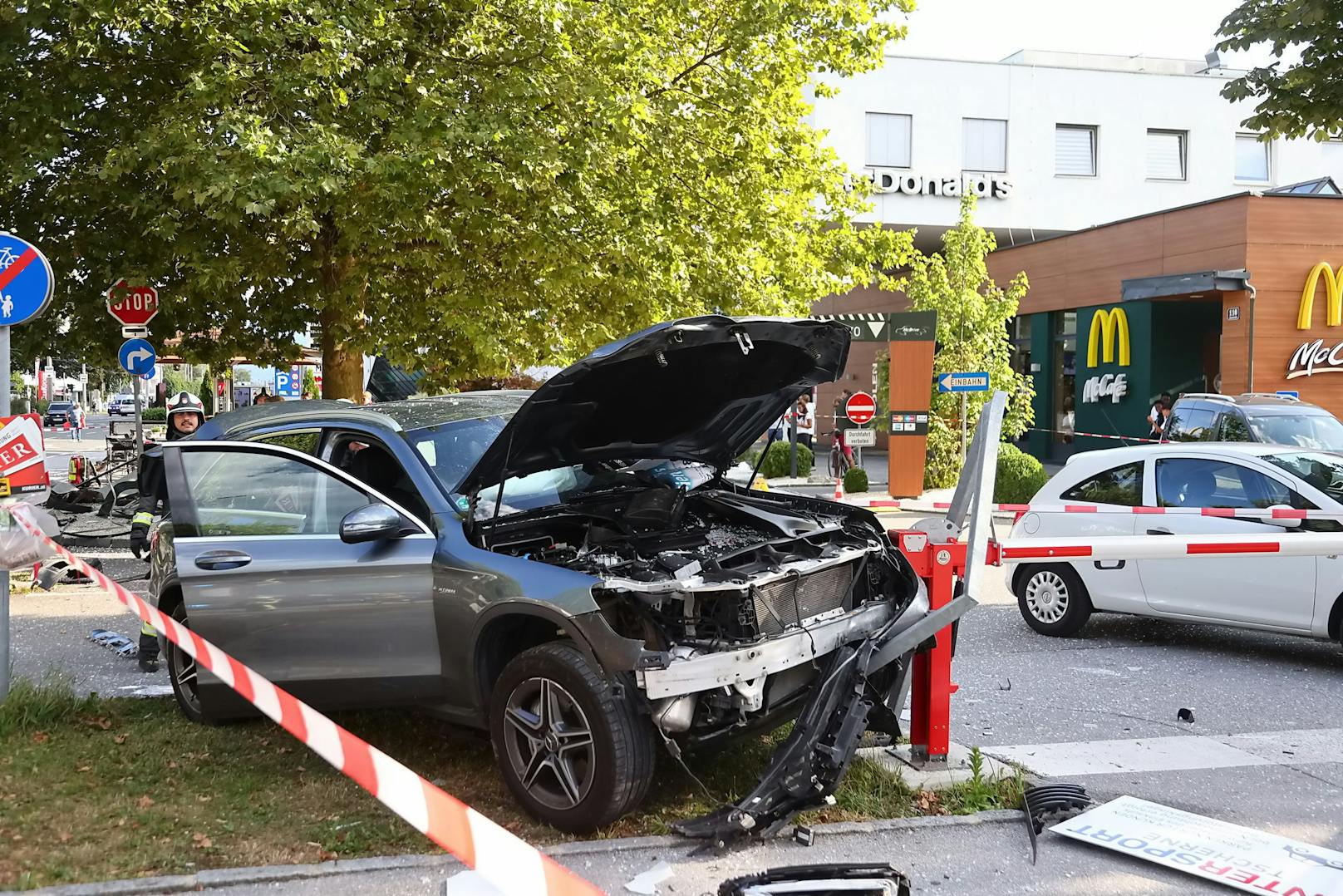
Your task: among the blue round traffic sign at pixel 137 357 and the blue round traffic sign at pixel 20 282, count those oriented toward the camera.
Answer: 2

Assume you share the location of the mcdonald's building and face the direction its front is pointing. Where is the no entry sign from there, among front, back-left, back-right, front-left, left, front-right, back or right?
front

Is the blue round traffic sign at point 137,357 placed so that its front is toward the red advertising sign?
yes

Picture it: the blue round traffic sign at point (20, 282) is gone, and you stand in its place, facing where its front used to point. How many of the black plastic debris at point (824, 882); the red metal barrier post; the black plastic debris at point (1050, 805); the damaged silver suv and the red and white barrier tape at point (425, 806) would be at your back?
0

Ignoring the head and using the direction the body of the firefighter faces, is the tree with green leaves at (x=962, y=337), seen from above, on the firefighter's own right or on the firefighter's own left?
on the firefighter's own left

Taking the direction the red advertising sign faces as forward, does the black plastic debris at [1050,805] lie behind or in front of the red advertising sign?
in front

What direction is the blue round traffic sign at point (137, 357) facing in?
toward the camera

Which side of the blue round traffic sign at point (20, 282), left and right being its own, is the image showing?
front

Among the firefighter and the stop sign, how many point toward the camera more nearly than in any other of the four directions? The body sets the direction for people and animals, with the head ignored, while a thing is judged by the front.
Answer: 2

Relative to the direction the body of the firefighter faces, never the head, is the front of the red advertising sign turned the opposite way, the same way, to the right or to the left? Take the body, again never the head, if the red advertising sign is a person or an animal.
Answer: the same way

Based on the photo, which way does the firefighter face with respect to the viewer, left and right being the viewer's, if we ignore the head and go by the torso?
facing the viewer

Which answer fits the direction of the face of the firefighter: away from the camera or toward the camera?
toward the camera

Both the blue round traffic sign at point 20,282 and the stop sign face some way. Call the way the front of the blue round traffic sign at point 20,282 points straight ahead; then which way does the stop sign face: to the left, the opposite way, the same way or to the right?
the same way

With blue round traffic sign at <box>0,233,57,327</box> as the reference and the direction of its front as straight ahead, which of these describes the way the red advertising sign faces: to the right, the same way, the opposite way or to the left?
the same way

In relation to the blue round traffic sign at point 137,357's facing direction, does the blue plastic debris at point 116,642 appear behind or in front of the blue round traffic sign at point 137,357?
in front

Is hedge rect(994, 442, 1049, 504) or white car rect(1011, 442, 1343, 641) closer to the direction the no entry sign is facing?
the white car

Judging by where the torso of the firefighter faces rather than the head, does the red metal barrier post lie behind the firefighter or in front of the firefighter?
in front

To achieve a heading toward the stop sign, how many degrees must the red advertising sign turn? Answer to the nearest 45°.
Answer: approximately 180°
